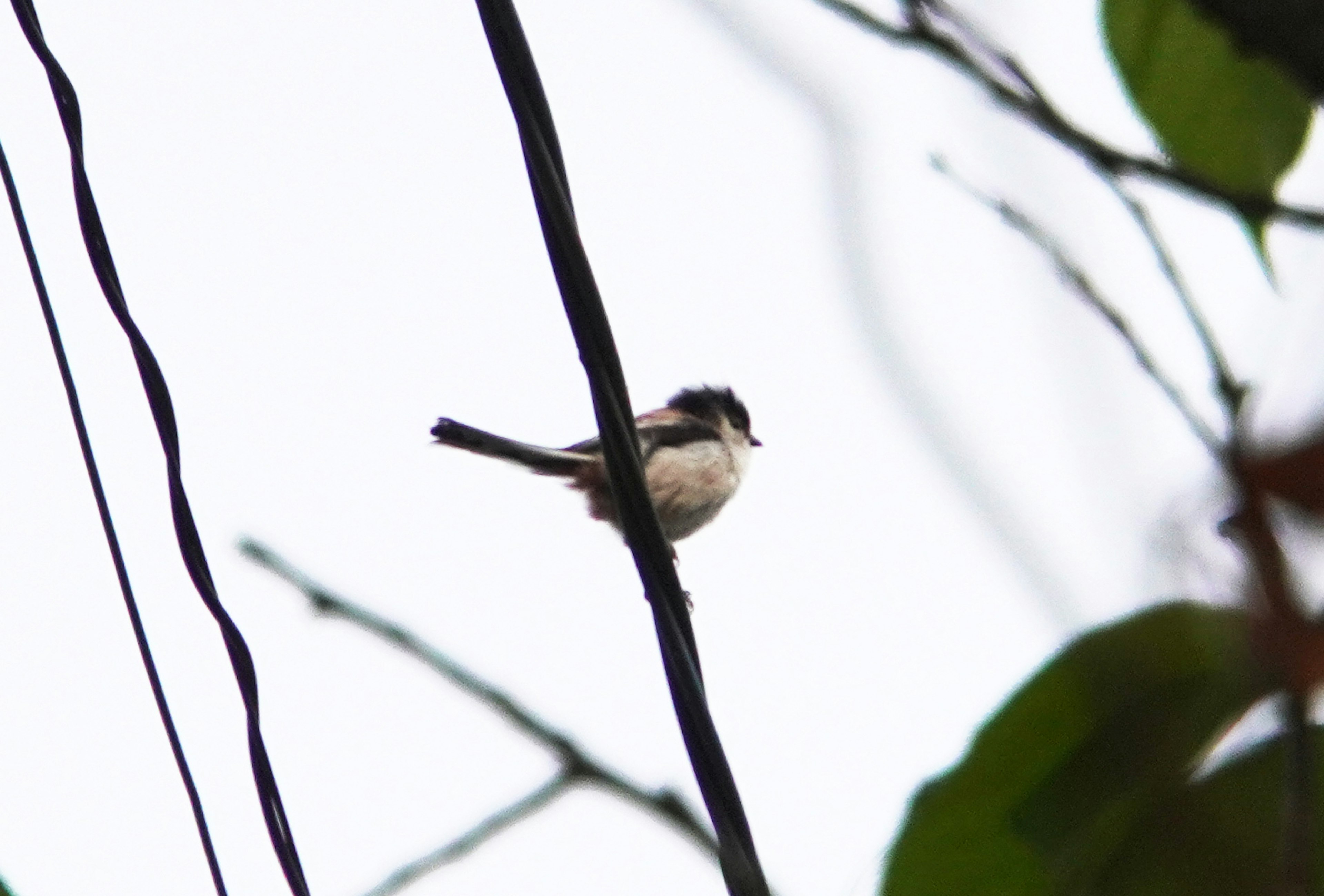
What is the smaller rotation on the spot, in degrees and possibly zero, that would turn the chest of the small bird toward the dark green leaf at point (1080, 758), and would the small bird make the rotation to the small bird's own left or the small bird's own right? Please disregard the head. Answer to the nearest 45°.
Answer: approximately 90° to the small bird's own right

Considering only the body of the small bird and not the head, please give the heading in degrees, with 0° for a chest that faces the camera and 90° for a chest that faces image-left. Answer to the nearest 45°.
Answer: approximately 270°

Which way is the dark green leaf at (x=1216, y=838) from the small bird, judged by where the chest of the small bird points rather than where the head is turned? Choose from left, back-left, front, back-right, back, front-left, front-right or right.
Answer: right
